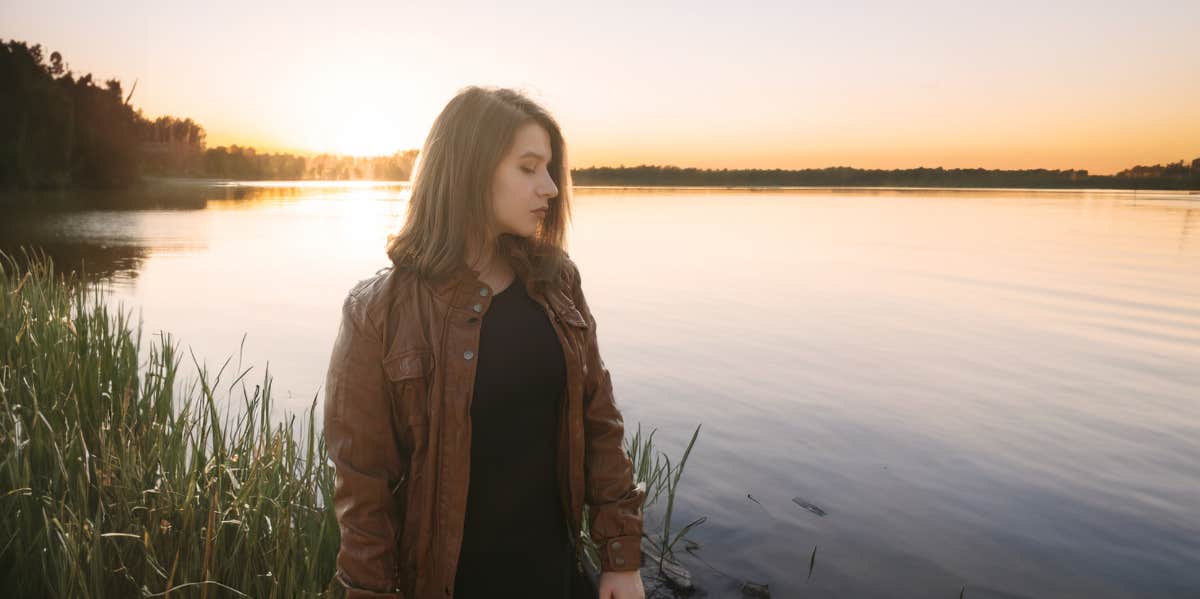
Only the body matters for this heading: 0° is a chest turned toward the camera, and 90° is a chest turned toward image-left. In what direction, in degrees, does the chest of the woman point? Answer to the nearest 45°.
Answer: approximately 315°

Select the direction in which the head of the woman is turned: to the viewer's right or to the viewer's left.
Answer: to the viewer's right
